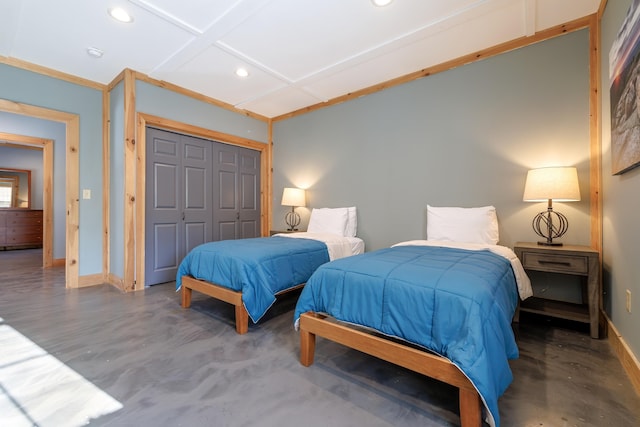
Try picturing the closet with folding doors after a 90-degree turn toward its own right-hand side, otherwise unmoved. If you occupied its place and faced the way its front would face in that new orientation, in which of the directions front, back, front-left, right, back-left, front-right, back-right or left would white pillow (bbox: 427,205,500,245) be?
left

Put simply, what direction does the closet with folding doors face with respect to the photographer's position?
facing the viewer and to the right of the viewer

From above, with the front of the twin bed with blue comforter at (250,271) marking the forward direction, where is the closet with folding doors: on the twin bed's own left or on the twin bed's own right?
on the twin bed's own right

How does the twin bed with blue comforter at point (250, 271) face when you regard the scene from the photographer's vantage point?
facing the viewer and to the left of the viewer

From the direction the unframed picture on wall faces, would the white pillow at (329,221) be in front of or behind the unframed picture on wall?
in front

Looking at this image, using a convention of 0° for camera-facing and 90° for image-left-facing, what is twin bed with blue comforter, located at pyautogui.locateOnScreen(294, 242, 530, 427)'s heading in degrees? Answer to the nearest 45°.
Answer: approximately 45°

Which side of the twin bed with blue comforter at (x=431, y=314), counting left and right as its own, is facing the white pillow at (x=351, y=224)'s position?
right

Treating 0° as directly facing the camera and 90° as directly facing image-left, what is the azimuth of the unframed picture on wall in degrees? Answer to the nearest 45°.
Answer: approximately 90°

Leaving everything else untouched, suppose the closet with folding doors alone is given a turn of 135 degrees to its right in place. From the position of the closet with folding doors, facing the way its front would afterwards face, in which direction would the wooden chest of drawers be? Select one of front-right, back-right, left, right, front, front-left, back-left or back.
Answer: front-right

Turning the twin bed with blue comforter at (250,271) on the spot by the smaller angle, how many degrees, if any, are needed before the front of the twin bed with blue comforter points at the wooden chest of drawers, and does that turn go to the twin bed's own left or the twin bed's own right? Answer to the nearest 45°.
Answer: approximately 90° to the twin bed's own right

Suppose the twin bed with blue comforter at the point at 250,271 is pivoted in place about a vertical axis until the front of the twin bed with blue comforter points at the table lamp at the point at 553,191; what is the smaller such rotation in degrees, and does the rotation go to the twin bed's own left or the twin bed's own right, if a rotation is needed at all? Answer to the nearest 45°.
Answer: approximately 135° to the twin bed's own left

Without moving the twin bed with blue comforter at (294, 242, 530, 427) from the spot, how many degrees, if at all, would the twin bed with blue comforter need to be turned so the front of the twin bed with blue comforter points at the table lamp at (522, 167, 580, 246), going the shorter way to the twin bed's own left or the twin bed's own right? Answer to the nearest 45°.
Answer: approximately 180°

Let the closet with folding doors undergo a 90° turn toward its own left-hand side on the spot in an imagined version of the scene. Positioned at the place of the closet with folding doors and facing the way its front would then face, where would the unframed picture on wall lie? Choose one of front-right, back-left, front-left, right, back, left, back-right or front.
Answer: right
